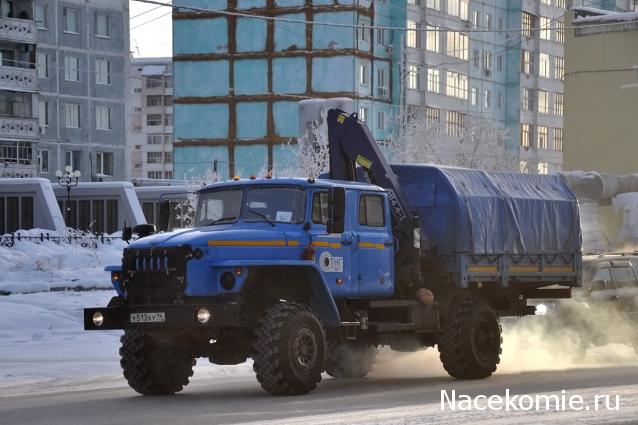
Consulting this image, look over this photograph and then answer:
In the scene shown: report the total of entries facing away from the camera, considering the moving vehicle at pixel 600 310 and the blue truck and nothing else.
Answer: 0

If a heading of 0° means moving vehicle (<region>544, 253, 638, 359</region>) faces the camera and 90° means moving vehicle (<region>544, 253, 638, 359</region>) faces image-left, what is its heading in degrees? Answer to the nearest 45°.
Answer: approximately 45°

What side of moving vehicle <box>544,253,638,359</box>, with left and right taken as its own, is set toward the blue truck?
front

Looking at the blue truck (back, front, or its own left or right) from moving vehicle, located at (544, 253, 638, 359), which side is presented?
back

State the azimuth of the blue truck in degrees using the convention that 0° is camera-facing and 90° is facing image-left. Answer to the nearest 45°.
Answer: approximately 45°
